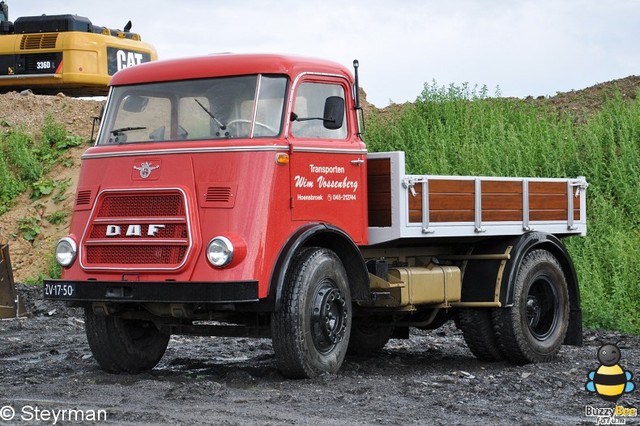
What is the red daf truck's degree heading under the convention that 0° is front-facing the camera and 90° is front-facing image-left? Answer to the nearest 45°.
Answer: approximately 45°

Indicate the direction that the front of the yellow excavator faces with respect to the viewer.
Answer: facing away from the viewer and to the left of the viewer

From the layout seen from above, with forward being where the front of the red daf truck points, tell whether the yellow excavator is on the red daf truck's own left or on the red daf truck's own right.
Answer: on the red daf truck's own right

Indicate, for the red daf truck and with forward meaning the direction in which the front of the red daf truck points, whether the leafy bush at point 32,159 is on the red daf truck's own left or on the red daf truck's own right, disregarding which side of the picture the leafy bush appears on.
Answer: on the red daf truck's own right

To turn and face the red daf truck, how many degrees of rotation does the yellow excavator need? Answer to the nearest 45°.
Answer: approximately 135° to its left

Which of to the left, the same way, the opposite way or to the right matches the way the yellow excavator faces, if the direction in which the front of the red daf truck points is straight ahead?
to the right
